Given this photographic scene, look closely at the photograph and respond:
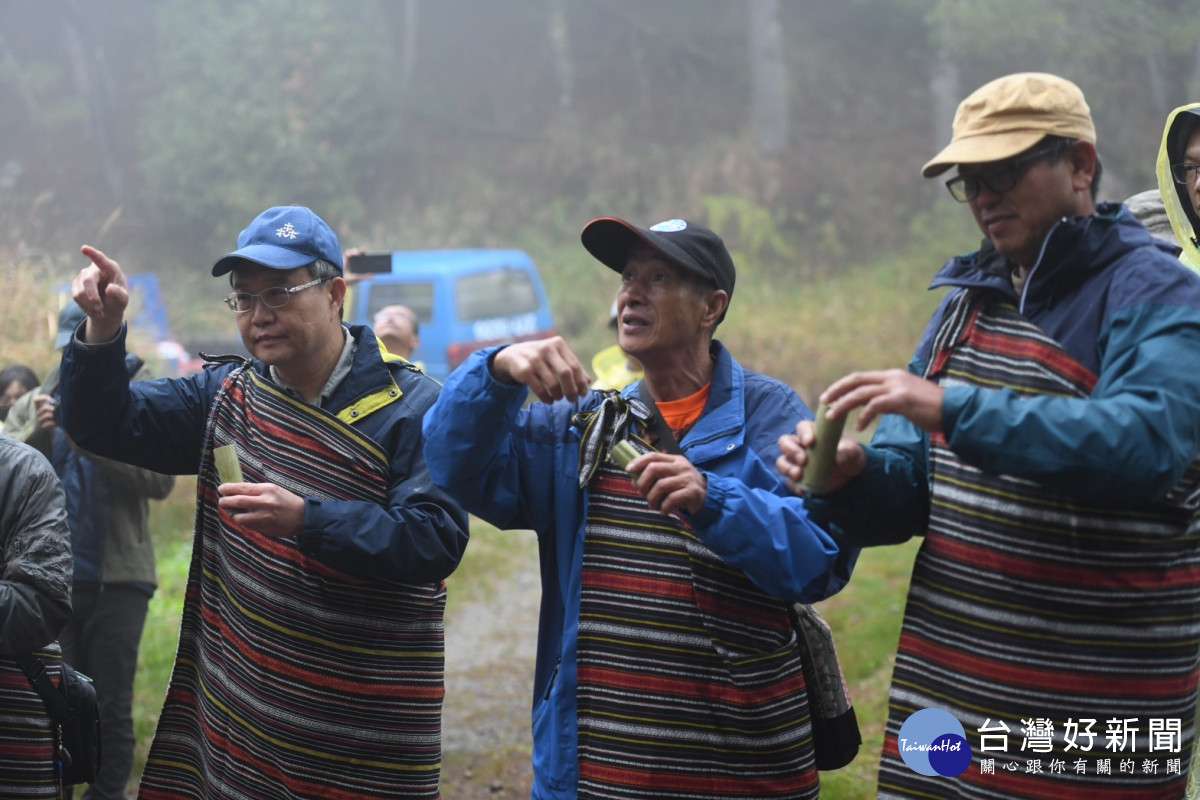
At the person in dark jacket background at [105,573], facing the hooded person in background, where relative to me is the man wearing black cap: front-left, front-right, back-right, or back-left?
front-right

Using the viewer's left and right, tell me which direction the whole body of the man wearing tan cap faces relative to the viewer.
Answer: facing the viewer and to the left of the viewer

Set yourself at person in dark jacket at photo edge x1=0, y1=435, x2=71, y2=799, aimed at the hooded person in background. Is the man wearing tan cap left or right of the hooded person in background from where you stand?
right

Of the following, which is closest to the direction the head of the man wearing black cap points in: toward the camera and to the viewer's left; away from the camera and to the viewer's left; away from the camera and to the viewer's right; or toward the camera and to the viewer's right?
toward the camera and to the viewer's left

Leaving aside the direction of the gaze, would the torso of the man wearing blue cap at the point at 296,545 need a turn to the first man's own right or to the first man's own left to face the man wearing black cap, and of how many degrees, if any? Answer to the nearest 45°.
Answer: approximately 90° to the first man's own left

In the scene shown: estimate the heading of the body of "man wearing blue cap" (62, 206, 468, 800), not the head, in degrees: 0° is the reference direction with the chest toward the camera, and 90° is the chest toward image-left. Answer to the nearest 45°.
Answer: approximately 45°
